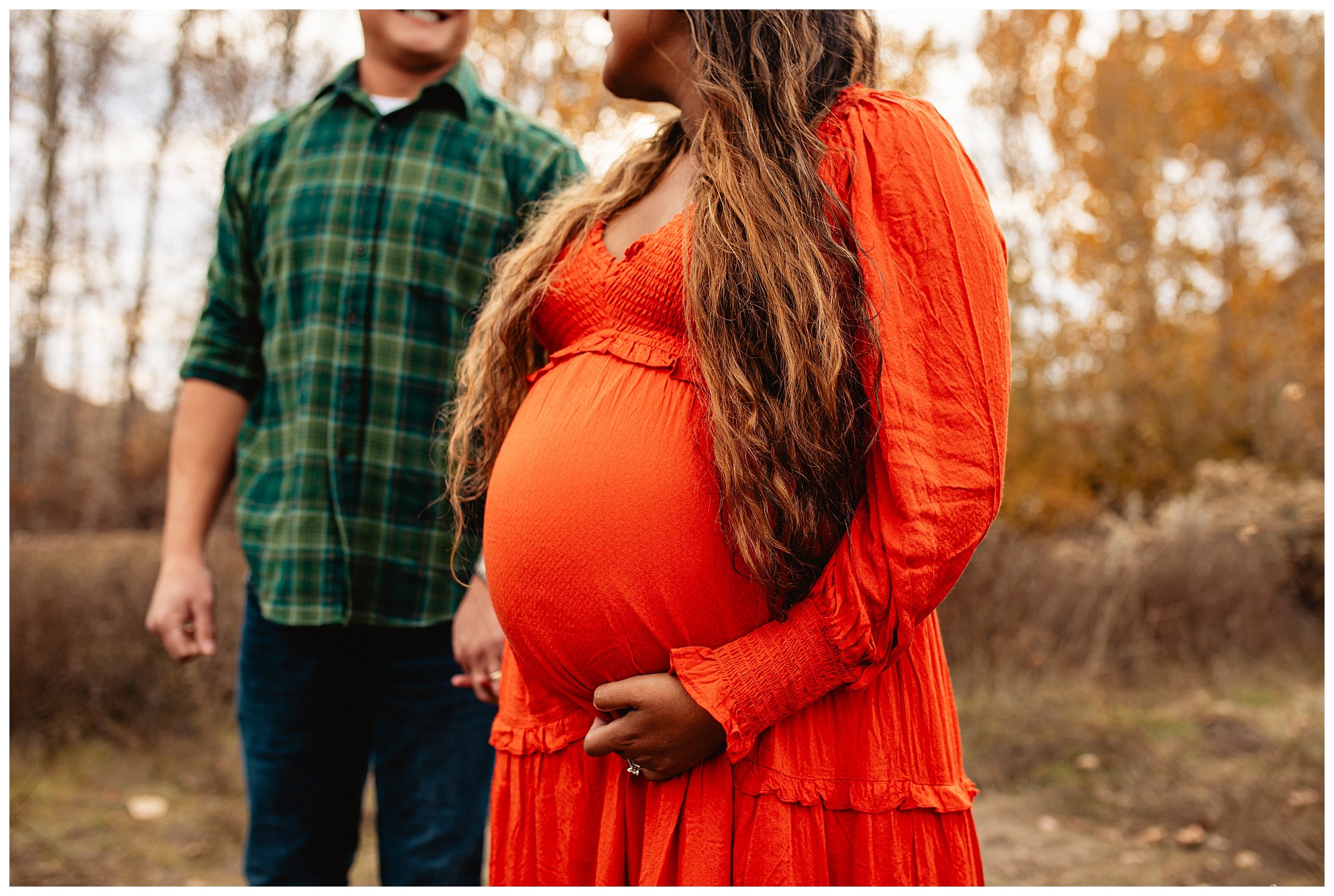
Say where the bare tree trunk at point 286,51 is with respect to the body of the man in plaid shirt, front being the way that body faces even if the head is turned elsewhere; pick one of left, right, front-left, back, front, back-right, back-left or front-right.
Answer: back

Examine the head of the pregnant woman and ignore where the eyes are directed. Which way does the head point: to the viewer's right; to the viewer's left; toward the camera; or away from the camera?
to the viewer's left

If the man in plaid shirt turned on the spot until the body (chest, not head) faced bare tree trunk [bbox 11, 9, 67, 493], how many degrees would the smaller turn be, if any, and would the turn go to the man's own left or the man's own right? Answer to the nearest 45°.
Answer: approximately 180°

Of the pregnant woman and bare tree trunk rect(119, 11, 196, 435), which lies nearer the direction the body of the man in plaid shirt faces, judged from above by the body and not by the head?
the pregnant woman

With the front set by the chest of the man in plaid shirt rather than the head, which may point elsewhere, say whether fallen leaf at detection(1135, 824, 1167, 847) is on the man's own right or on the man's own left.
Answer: on the man's own left

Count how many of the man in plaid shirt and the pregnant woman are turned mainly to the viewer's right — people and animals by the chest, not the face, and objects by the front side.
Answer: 0

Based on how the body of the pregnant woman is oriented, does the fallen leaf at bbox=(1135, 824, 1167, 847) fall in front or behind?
behind

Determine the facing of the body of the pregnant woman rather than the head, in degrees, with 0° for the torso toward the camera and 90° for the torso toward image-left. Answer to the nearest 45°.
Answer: approximately 45°

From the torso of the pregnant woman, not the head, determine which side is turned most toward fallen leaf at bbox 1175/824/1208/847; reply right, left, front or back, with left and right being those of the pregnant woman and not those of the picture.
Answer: back

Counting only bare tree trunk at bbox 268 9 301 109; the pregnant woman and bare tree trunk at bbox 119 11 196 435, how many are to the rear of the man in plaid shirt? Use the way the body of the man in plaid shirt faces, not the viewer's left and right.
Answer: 2

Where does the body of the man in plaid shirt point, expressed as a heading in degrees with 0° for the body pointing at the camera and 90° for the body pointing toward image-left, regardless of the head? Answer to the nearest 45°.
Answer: approximately 0°
